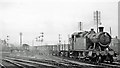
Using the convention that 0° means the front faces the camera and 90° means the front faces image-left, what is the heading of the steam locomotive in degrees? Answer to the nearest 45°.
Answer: approximately 315°
